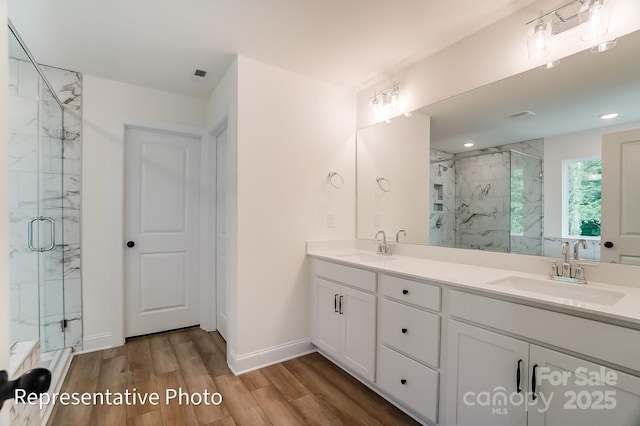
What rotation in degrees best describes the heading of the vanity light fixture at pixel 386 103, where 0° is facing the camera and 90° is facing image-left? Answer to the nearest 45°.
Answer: approximately 45°

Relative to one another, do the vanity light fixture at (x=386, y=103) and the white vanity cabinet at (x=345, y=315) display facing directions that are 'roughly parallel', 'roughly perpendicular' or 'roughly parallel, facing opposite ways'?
roughly parallel

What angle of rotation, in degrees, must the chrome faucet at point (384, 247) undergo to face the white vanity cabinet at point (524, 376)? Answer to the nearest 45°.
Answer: approximately 90° to its left

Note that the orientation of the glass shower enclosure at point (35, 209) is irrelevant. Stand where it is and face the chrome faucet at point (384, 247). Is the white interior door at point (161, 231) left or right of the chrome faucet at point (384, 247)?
left

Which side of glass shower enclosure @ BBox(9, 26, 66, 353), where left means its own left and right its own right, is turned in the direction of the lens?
right

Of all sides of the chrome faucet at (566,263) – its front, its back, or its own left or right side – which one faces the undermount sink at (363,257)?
right

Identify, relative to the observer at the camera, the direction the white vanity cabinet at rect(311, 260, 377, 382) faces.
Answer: facing the viewer and to the left of the viewer

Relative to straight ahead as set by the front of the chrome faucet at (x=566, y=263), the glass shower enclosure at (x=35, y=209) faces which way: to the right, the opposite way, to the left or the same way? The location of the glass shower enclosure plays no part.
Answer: the opposite way
